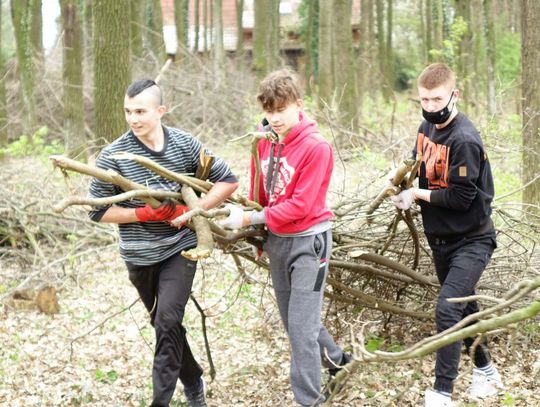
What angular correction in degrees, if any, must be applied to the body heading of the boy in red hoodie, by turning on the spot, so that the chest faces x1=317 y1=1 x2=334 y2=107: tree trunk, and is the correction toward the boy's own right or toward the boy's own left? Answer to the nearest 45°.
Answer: approximately 135° to the boy's own right

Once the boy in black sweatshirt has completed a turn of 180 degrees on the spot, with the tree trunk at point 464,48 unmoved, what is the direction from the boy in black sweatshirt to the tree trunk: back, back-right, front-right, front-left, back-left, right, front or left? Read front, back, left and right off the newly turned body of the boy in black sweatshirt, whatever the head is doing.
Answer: front-left

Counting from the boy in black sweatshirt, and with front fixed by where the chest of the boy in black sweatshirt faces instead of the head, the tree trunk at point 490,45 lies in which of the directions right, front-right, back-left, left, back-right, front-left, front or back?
back-right

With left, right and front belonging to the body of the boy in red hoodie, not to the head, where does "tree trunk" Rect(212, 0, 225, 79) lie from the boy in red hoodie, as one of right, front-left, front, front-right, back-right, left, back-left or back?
back-right

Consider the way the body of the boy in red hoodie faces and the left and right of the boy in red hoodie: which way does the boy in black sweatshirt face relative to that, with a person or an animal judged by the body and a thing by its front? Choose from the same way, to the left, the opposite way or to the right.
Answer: the same way

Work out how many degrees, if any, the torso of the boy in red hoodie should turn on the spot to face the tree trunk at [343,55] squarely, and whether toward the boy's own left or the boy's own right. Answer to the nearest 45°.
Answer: approximately 135° to the boy's own right

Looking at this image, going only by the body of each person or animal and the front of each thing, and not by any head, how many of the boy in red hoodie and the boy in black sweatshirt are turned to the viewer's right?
0

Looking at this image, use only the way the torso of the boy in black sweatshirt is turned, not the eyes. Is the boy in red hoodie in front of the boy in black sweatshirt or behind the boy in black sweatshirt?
in front

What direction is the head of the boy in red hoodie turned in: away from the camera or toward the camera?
toward the camera

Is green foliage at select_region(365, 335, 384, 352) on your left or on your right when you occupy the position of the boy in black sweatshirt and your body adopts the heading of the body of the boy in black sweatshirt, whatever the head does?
on your right

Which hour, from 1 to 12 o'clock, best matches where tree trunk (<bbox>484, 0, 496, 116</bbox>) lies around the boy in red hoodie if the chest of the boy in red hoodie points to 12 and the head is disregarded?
The tree trunk is roughly at 5 o'clock from the boy in red hoodie.

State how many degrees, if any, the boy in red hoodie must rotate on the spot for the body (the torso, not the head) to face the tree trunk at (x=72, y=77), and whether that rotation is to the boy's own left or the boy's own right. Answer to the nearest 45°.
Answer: approximately 135° to the boy's own right

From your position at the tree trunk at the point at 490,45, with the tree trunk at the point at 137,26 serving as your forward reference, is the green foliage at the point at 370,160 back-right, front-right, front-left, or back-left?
front-left

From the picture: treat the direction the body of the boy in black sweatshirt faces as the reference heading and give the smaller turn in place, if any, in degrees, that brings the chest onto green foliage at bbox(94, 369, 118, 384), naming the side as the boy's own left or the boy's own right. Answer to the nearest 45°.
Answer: approximately 45° to the boy's own right

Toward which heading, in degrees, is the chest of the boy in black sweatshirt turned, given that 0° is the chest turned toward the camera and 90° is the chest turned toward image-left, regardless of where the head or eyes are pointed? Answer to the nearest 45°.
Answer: approximately 45°

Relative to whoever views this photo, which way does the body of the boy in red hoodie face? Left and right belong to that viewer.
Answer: facing the viewer and to the left of the viewer
